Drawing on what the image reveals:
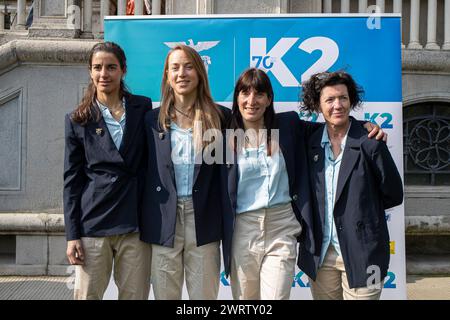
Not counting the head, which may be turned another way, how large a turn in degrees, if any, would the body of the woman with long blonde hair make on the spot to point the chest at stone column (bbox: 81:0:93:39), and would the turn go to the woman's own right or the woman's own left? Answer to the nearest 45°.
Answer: approximately 180°

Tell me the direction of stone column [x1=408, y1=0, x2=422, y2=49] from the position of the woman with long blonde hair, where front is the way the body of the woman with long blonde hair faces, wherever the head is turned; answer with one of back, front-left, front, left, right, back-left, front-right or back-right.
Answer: back-left

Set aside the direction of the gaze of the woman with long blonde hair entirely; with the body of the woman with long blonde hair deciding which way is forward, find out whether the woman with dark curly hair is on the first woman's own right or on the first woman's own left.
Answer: on the first woman's own left

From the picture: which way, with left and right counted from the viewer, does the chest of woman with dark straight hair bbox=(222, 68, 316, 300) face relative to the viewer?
facing the viewer

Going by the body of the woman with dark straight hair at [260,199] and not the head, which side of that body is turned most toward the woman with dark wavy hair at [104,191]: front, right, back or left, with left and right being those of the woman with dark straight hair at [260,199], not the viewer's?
right

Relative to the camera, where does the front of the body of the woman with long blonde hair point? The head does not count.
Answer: toward the camera

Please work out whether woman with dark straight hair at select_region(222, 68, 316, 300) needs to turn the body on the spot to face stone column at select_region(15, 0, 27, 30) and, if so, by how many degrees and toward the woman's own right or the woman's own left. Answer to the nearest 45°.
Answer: approximately 135° to the woman's own right

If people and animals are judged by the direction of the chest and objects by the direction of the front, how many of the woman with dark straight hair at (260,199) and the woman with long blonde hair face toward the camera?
2
